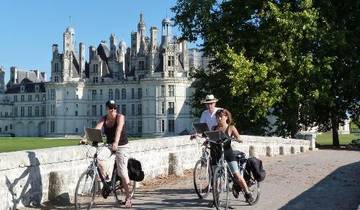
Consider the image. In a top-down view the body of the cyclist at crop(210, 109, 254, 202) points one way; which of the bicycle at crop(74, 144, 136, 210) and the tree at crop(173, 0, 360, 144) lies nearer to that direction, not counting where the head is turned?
the bicycle

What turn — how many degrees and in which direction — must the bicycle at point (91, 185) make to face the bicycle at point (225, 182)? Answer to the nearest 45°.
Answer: approximately 135° to its left

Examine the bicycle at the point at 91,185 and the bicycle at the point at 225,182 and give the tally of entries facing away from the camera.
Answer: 0

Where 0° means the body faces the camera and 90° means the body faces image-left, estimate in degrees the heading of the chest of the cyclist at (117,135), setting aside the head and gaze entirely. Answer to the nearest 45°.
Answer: approximately 45°

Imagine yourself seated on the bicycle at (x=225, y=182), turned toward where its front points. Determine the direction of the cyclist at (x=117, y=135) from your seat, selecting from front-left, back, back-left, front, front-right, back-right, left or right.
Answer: front-right
